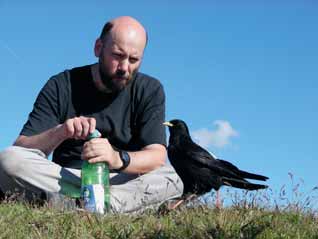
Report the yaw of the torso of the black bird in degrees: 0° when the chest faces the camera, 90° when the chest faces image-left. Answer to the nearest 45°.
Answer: approximately 90°

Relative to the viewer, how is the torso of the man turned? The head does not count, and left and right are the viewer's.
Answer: facing the viewer
